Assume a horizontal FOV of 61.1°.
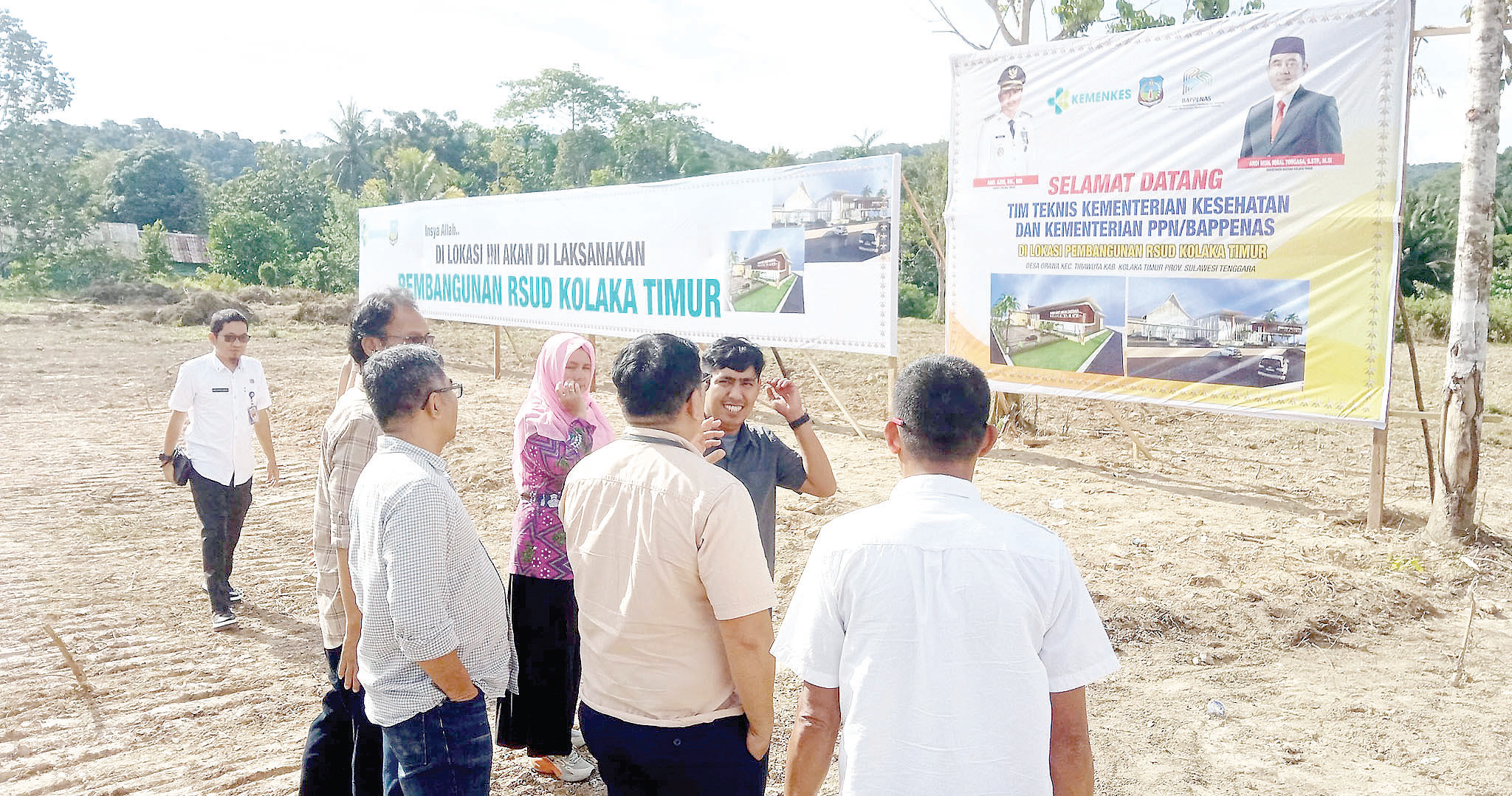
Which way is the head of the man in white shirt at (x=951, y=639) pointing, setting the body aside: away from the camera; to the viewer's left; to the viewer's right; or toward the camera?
away from the camera

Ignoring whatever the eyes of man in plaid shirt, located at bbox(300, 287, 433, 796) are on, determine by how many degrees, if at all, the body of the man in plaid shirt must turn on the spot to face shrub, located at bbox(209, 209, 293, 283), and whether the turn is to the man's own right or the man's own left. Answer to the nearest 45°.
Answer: approximately 90° to the man's own left

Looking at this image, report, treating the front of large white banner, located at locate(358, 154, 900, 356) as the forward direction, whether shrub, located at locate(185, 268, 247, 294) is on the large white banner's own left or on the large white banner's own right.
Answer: on the large white banner's own right

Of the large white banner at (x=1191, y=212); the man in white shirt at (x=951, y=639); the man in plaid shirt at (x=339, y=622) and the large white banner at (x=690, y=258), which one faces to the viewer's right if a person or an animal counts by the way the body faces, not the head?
the man in plaid shirt

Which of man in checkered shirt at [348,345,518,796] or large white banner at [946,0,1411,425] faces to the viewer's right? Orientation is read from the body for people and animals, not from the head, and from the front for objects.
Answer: the man in checkered shirt

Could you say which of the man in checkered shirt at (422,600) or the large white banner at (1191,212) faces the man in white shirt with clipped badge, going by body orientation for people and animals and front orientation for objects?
the large white banner

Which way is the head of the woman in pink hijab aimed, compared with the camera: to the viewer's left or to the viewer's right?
to the viewer's right

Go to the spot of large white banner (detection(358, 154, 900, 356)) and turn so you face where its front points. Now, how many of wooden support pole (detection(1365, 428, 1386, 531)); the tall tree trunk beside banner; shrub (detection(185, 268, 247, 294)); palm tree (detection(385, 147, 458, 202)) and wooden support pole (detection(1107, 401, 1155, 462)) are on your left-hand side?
3

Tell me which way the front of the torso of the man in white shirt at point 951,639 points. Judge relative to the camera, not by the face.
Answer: away from the camera

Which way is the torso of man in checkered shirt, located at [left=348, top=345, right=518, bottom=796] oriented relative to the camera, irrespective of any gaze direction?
to the viewer's right

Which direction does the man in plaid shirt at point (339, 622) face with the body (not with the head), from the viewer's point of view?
to the viewer's right

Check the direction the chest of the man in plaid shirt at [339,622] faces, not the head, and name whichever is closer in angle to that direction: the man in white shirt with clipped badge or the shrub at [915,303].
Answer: the shrub
